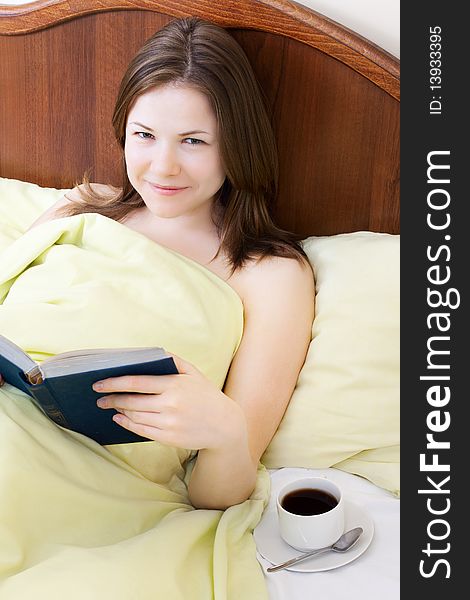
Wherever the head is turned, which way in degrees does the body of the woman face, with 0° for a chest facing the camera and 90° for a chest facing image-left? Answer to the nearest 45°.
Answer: approximately 45°
